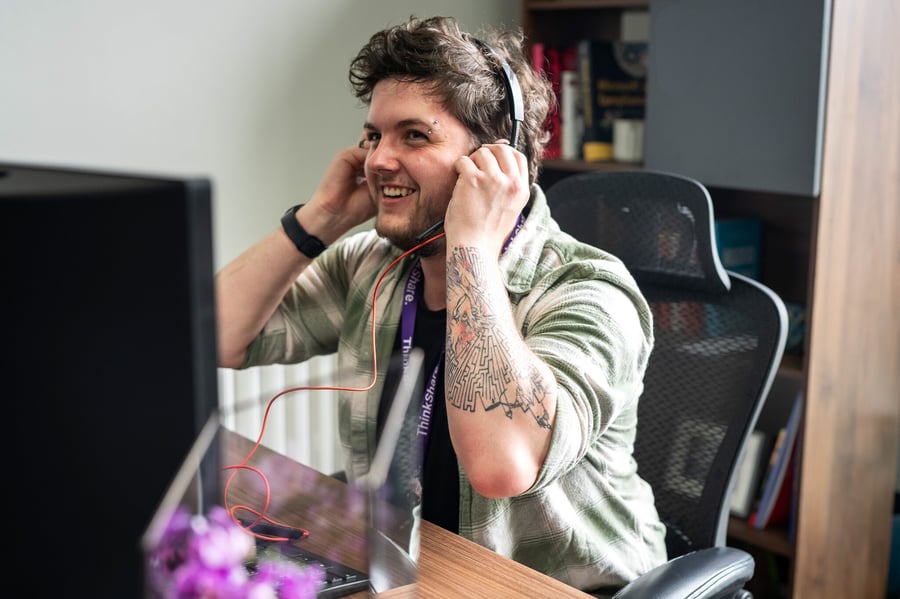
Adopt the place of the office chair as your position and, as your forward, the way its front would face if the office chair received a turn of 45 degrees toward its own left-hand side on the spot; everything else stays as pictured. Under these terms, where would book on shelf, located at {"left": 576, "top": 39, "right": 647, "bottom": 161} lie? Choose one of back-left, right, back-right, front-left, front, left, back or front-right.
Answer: back

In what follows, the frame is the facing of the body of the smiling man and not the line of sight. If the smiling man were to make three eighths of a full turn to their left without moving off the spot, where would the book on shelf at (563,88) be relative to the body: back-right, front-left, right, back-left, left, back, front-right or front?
left

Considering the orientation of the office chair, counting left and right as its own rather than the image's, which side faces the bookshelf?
back

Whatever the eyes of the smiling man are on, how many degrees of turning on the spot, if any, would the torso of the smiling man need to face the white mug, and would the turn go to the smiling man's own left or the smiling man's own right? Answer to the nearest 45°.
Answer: approximately 135° to the smiling man's own right

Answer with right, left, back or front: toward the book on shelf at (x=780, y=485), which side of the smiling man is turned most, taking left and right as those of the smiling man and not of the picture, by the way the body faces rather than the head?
back
